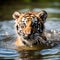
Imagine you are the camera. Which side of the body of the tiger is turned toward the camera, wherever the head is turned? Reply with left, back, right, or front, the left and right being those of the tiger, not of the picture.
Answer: front
